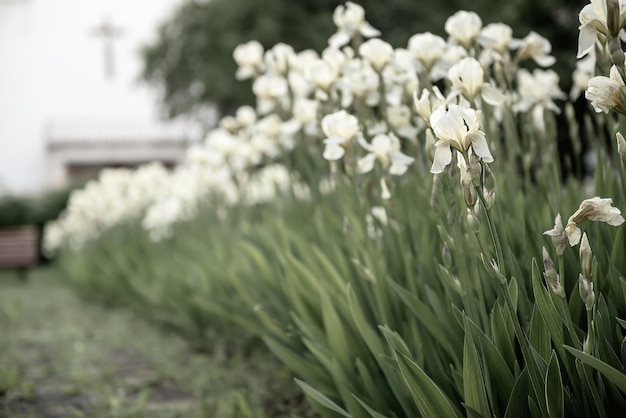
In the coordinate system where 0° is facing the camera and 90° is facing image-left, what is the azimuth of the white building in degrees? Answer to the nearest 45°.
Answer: approximately 0°
